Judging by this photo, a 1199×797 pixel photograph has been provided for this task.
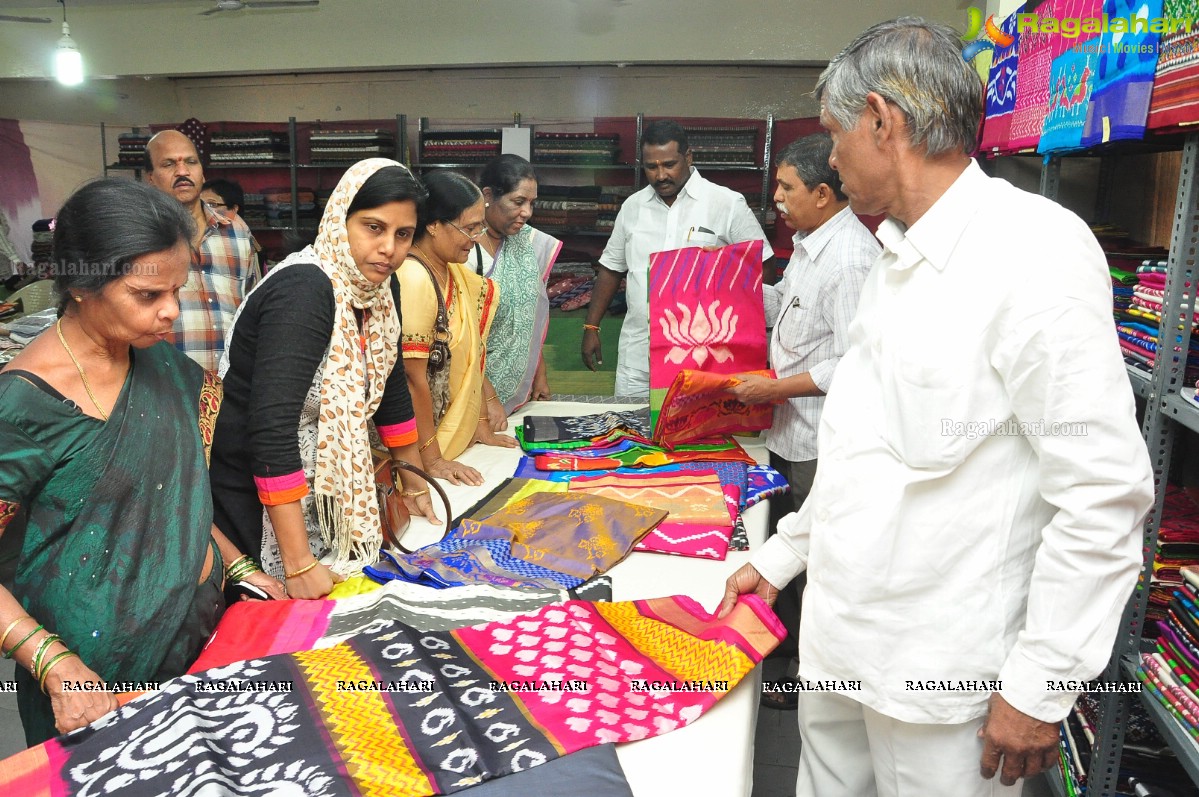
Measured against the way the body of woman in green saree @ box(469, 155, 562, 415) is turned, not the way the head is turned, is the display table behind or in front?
in front

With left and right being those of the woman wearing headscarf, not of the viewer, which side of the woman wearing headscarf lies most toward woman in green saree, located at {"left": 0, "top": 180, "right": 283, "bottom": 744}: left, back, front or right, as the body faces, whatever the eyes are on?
right

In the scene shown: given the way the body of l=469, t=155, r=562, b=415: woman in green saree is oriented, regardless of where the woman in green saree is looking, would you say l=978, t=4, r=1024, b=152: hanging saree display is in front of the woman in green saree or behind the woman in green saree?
in front

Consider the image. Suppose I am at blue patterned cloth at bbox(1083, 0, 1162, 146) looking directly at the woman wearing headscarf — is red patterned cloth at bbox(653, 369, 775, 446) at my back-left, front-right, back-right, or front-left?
front-right

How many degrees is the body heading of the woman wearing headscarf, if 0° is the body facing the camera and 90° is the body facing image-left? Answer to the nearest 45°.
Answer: approximately 315°

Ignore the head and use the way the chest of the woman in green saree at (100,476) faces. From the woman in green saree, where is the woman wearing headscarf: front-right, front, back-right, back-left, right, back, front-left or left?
left

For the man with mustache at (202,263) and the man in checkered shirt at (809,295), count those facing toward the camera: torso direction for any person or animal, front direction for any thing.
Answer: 1

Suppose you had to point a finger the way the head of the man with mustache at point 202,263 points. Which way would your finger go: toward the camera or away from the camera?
toward the camera

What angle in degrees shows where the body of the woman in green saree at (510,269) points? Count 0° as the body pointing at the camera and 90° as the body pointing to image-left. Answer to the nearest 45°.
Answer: approximately 315°

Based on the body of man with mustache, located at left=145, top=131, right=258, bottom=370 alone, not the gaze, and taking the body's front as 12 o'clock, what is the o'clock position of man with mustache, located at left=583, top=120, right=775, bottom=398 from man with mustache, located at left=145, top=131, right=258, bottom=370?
man with mustache, located at left=583, top=120, right=775, bottom=398 is roughly at 9 o'clock from man with mustache, located at left=145, top=131, right=258, bottom=370.

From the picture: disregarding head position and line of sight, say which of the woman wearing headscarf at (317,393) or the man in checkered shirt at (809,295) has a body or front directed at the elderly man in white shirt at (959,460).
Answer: the woman wearing headscarf

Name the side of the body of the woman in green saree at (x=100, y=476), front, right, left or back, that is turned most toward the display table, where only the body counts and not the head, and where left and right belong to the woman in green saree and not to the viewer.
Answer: front

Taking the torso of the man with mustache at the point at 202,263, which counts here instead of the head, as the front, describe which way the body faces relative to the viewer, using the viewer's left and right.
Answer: facing the viewer

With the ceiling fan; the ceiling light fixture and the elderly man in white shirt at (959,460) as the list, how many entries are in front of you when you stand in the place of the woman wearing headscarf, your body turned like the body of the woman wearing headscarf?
1
